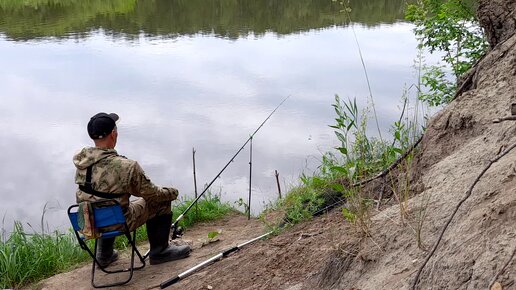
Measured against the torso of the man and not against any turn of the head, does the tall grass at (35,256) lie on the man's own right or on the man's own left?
on the man's own left

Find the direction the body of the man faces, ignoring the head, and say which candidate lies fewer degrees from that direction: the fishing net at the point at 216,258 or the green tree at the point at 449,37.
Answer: the green tree

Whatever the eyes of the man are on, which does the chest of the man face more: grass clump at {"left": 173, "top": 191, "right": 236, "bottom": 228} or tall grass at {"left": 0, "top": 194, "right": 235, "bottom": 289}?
the grass clump

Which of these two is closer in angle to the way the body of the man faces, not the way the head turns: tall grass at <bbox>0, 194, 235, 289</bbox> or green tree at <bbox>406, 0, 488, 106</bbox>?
the green tree

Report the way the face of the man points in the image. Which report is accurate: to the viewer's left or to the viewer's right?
to the viewer's right

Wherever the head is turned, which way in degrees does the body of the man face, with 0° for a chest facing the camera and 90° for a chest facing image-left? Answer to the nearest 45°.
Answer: approximately 225°

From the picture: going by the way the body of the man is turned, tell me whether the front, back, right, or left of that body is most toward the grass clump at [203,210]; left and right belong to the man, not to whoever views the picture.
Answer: front

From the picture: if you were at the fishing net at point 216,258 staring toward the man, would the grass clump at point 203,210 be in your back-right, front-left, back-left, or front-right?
front-right

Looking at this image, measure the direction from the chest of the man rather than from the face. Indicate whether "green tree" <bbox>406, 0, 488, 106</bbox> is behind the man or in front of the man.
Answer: in front
